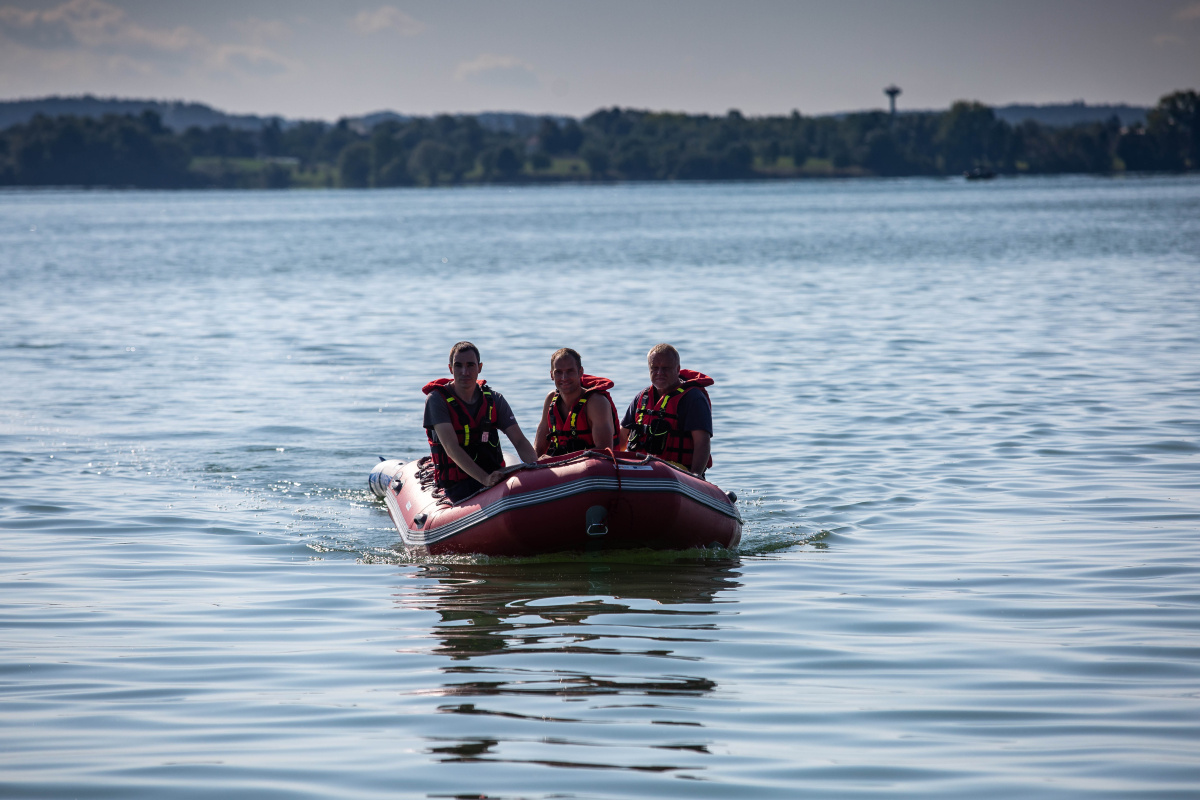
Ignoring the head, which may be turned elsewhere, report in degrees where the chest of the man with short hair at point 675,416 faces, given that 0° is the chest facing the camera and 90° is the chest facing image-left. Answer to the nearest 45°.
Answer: approximately 45°

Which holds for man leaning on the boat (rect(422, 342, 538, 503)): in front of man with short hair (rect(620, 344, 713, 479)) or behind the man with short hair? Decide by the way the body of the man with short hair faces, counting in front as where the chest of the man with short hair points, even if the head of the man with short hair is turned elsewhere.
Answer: in front

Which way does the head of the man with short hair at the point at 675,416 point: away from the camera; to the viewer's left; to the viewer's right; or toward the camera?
toward the camera

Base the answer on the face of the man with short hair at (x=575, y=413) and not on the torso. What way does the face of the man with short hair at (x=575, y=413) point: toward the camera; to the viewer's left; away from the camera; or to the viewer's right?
toward the camera
